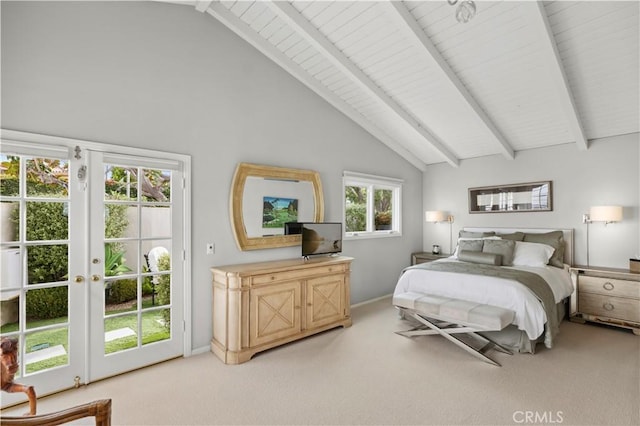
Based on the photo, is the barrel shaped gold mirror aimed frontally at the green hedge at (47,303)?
no

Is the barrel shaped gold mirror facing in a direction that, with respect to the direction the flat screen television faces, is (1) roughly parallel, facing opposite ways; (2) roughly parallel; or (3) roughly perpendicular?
roughly parallel

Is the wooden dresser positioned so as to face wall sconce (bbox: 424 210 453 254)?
no

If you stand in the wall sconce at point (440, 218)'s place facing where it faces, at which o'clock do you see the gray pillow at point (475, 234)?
The gray pillow is roughly at 9 o'clock from the wall sconce.

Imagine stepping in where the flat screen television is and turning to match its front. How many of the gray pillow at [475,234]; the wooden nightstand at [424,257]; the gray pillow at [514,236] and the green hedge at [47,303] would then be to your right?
1

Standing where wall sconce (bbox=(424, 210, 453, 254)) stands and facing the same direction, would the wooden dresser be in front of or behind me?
in front

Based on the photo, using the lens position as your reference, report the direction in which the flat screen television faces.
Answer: facing the viewer and to the right of the viewer

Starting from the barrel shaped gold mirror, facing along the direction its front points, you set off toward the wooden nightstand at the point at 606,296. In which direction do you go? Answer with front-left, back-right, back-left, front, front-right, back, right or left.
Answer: front-left

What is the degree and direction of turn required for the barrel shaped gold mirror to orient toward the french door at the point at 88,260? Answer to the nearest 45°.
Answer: approximately 90° to its right

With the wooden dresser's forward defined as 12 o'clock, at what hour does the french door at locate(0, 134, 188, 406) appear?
The french door is roughly at 4 o'clock from the wooden dresser.

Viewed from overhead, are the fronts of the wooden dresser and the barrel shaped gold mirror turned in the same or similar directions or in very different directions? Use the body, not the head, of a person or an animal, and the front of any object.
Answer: same or similar directions

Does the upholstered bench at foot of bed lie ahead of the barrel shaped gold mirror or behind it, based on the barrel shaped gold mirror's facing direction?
ahead

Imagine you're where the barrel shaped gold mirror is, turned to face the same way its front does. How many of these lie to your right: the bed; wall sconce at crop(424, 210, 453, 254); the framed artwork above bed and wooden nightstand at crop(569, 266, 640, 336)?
0

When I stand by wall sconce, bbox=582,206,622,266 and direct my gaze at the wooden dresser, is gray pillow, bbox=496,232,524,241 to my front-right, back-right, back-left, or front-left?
front-right

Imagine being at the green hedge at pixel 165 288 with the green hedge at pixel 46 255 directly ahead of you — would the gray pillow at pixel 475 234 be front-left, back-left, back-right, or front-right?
back-left

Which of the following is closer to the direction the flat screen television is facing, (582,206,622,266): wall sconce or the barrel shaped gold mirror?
the wall sconce

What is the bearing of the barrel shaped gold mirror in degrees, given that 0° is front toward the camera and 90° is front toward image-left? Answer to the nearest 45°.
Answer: approximately 315°

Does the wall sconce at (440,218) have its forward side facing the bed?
no

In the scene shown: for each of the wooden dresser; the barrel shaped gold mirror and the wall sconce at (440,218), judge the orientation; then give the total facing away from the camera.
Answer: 0

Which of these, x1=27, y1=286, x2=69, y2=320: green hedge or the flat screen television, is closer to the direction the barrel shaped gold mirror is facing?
the flat screen television
